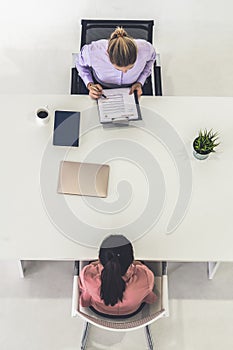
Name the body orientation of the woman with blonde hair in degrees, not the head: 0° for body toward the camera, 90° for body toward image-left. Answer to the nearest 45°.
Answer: approximately 0°

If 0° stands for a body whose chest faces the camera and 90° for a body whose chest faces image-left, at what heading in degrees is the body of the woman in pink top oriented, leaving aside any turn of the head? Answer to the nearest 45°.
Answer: approximately 180°

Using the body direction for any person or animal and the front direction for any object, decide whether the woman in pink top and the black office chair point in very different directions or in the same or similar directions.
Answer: very different directions

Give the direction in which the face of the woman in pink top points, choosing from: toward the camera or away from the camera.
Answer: away from the camera
